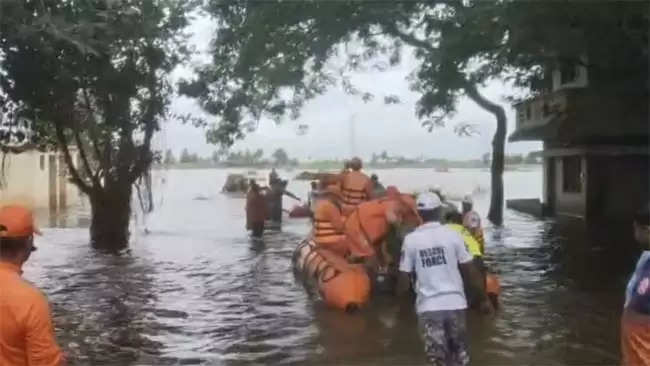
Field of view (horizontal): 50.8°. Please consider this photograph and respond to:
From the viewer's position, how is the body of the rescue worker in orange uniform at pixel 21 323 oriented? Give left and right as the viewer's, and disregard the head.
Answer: facing away from the viewer and to the right of the viewer

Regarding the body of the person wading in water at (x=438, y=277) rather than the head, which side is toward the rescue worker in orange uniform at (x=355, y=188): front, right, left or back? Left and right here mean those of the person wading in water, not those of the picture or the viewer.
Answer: front

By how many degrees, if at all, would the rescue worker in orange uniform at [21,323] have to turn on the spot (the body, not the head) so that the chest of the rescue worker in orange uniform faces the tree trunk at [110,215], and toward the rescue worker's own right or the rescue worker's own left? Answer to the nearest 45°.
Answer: approximately 45° to the rescue worker's own left

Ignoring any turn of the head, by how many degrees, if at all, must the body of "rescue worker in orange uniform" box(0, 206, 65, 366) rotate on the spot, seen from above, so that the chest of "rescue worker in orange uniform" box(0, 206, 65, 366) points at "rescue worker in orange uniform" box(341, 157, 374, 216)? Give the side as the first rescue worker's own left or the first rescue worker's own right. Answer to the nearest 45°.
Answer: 0° — they already face them

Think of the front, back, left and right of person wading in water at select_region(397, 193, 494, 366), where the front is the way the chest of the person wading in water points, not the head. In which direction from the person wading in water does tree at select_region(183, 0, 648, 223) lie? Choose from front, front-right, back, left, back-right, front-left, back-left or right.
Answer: front

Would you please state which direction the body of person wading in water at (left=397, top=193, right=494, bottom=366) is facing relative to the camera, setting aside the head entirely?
away from the camera

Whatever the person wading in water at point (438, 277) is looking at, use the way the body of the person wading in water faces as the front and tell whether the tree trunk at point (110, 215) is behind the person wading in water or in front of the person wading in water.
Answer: in front
